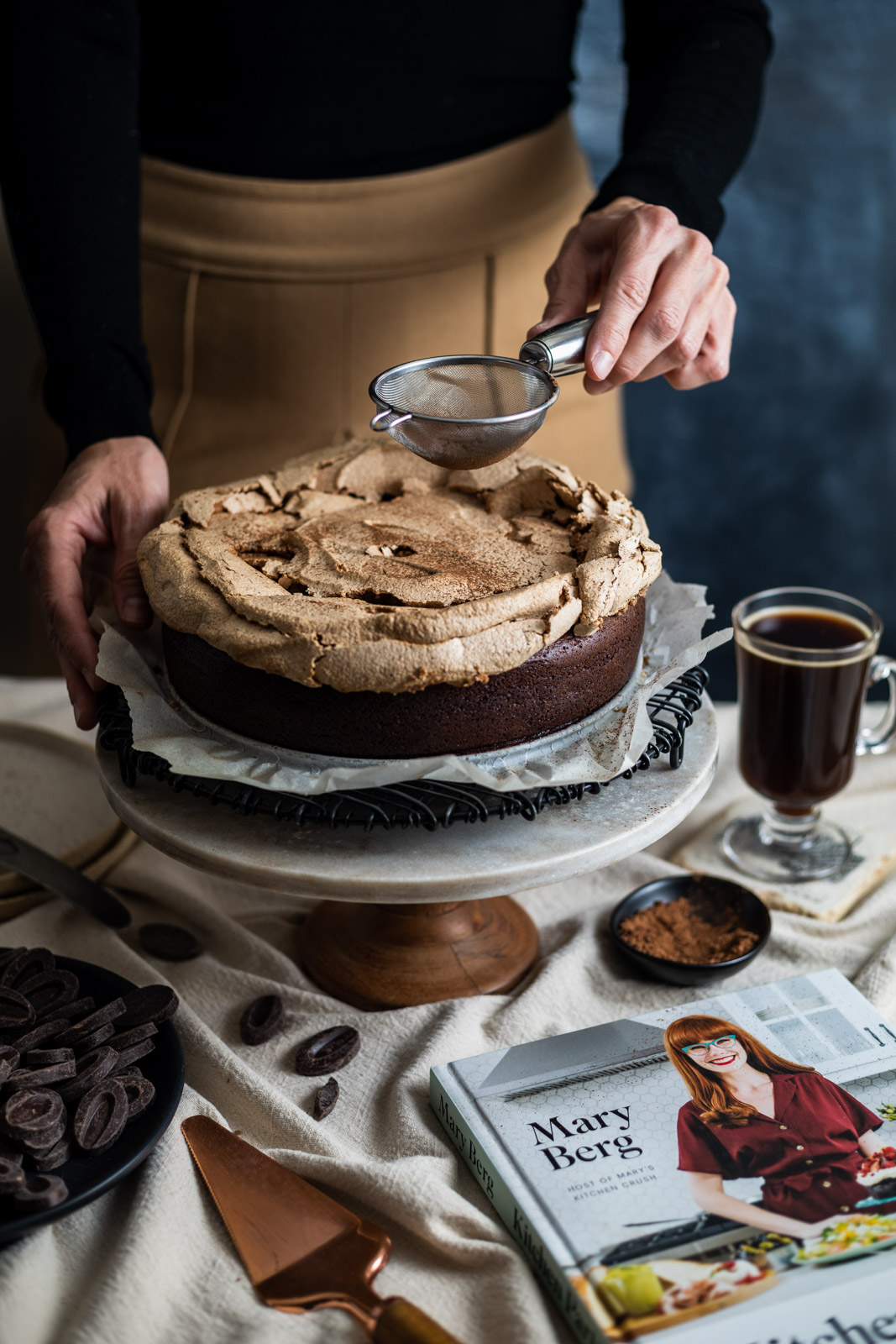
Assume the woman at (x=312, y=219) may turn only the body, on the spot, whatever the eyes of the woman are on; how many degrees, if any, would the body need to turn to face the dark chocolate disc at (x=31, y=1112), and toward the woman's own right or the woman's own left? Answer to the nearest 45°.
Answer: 0° — they already face it

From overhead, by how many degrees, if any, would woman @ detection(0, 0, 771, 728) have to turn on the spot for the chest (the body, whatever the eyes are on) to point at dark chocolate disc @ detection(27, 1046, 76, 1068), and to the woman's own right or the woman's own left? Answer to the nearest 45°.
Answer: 0° — they already face it

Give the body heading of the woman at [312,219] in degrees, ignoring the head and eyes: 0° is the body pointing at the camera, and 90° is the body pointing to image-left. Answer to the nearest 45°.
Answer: approximately 0°

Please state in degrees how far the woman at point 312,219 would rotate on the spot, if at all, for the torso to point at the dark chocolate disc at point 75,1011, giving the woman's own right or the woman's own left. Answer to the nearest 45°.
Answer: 0° — they already face it

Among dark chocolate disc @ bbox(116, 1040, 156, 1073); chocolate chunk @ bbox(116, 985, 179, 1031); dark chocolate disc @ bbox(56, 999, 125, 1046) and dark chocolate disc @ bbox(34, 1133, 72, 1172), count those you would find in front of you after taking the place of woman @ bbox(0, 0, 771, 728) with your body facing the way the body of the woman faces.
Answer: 4

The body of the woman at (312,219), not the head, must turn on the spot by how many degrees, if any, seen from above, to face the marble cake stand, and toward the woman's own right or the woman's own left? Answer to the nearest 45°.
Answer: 0° — they already face it

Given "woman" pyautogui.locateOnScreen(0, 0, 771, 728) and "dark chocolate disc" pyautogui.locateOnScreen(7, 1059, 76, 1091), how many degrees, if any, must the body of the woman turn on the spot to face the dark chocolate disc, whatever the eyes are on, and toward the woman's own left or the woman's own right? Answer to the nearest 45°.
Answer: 0° — they already face it

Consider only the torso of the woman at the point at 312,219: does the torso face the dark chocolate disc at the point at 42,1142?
yes
